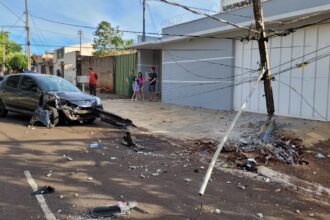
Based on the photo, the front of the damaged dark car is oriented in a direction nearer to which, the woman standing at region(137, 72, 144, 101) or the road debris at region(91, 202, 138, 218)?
the road debris

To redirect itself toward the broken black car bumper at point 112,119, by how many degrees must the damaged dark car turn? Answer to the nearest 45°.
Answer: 0° — it already faces it

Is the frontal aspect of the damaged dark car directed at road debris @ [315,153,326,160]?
yes

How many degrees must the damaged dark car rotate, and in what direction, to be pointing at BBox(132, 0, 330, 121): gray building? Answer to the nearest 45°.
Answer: approximately 45° to its left

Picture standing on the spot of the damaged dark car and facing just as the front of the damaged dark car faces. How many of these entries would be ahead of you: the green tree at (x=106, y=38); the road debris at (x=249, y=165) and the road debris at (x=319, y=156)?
2

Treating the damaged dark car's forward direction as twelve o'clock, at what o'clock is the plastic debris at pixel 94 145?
The plastic debris is roughly at 1 o'clock from the damaged dark car.

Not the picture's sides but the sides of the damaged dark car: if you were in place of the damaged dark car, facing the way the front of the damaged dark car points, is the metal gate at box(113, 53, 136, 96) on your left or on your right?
on your left

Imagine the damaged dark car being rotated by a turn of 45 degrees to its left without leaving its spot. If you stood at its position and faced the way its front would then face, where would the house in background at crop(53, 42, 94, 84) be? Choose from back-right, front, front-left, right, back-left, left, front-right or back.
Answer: left

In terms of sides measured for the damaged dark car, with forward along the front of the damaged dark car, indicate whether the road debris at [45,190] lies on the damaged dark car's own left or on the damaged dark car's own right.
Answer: on the damaged dark car's own right

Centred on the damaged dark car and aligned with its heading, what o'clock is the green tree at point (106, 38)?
The green tree is roughly at 8 o'clock from the damaged dark car.

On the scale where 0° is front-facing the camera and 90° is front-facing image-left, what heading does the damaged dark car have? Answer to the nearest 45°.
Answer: approximately 315°

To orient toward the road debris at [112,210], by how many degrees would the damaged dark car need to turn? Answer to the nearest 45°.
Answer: approximately 45° to its right

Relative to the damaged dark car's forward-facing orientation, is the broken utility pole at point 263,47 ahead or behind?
ahead

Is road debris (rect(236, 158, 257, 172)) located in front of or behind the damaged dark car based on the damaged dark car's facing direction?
in front

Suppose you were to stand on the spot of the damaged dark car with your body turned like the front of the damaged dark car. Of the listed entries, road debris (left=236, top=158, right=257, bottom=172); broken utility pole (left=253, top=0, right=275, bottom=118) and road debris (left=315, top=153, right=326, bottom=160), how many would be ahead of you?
3
